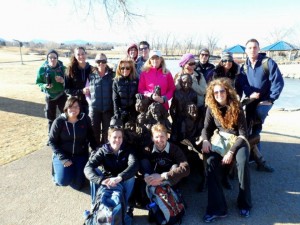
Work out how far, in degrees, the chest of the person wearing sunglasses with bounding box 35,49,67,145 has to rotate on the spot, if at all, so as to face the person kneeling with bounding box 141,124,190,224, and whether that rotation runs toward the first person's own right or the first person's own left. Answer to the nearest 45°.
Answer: approximately 45° to the first person's own left

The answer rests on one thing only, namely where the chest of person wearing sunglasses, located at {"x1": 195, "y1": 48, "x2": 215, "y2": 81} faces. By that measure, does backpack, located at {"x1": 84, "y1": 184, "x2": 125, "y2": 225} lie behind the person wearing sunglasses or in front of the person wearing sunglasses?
in front

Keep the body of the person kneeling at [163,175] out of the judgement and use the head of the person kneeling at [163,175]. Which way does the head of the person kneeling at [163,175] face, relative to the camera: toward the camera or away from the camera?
toward the camera

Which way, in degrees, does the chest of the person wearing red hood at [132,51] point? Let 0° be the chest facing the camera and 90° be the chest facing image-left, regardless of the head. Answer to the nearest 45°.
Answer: approximately 0°

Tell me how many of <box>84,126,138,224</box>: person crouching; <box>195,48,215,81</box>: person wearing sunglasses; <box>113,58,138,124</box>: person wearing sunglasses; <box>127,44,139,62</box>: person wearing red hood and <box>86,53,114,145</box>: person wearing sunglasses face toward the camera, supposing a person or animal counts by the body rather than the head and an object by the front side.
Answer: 5

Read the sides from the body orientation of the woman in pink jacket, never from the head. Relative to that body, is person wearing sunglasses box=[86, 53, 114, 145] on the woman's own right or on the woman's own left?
on the woman's own right

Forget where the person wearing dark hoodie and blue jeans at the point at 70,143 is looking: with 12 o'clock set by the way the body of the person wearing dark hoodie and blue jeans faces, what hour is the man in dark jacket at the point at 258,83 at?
The man in dark jacket is roughly at 9 o'clock from the person wearing dark hoodie and blue jeans.

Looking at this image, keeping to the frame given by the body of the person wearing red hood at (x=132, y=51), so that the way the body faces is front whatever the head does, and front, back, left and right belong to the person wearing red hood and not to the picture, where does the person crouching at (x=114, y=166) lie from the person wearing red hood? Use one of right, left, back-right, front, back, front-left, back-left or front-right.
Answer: front

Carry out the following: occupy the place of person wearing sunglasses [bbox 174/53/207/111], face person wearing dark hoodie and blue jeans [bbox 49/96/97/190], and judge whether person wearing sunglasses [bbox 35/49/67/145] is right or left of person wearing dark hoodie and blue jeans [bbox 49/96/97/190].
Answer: right

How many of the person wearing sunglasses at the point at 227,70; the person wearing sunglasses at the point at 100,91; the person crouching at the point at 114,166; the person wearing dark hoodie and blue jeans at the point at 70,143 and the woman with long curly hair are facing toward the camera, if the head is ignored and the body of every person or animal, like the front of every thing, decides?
5

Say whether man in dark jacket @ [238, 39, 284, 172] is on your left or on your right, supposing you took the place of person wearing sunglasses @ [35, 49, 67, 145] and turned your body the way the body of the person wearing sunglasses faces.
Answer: on your left

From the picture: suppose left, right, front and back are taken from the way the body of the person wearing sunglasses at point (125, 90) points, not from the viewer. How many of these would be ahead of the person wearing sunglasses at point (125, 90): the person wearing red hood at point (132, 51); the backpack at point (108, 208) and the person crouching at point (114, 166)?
2

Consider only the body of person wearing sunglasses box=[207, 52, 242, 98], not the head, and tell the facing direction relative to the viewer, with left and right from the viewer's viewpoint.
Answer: facing the viewer

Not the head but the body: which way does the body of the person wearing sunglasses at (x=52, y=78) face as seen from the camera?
toward the camera

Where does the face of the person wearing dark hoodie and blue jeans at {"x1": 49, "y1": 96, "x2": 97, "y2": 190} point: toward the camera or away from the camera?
toward the camera

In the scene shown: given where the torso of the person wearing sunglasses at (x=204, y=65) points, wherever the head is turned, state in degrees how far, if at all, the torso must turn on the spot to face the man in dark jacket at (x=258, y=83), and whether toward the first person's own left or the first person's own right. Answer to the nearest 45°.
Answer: approximately 90° to the first person's own left

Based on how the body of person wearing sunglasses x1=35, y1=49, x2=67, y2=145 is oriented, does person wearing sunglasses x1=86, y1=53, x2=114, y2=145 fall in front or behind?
in front

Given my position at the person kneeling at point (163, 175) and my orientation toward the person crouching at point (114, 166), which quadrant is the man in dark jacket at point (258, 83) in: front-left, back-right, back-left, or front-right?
back-right

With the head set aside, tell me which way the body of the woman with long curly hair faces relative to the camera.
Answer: toward the camera

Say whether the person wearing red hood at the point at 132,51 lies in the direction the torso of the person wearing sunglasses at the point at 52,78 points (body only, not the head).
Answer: no
